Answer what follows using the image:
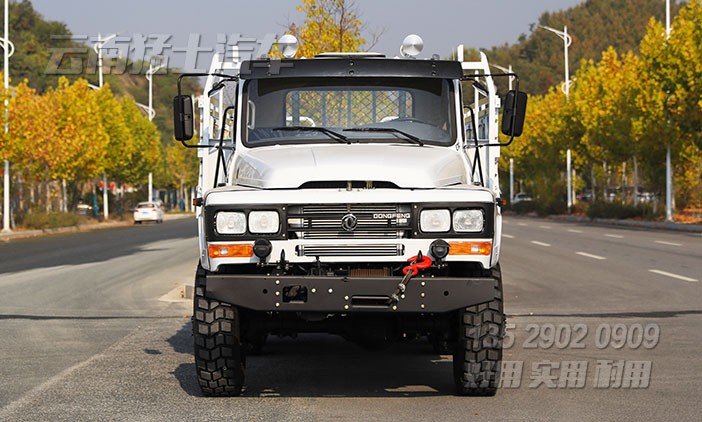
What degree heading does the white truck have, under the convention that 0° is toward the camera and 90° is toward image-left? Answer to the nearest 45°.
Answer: approximately 0°
